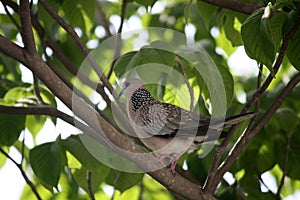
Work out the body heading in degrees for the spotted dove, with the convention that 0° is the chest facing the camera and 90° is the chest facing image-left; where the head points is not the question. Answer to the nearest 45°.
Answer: approximately 90°
